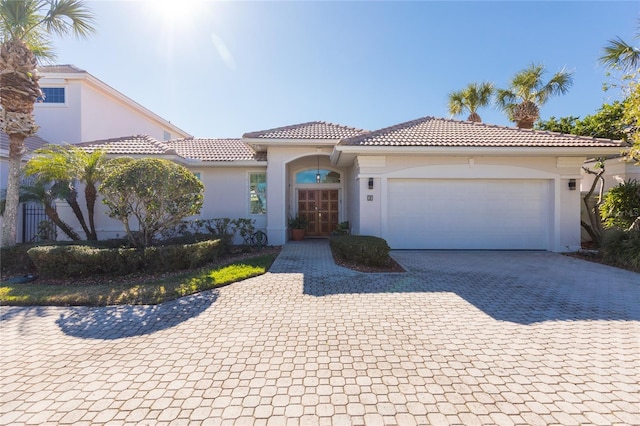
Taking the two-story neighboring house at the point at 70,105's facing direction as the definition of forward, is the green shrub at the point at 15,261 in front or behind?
in front

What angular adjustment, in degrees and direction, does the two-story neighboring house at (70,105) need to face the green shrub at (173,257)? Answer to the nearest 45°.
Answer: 0° — it already faces it

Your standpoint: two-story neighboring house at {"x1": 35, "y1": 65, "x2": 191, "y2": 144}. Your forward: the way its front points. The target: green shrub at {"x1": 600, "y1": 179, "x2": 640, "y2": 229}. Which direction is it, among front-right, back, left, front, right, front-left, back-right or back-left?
front-left

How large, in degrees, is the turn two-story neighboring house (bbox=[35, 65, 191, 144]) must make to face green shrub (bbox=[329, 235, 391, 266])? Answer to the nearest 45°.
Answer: approximately 45° to its left

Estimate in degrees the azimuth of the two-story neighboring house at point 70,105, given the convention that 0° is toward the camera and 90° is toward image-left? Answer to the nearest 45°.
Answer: approximately 0°

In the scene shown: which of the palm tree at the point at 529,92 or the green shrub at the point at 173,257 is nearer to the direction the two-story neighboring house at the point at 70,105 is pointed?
the green shrub

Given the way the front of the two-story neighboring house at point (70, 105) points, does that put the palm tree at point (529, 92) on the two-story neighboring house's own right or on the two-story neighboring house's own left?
on the two-story neighboring house's own left

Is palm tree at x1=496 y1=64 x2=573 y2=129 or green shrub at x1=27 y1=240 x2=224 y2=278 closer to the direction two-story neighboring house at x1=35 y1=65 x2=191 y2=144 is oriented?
the green shrub

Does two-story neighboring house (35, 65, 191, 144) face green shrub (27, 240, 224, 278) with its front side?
yes

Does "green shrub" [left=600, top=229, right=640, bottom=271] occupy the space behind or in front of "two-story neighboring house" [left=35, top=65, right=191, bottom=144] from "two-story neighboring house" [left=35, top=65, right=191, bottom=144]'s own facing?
in front
